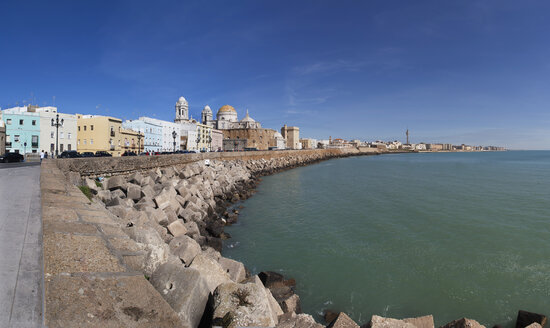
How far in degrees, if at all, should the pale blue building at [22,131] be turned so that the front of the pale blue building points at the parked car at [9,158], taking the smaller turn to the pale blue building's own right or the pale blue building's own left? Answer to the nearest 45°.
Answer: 0° — it already faces it

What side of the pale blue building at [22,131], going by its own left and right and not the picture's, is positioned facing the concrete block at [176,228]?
front

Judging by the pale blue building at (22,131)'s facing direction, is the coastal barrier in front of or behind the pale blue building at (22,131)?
in front

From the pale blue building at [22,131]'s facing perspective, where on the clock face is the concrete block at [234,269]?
The concrete block is roughly at 12 o'clock from the pale blue building.

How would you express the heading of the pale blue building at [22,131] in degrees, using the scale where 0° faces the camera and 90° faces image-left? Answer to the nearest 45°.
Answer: approximately 0°
